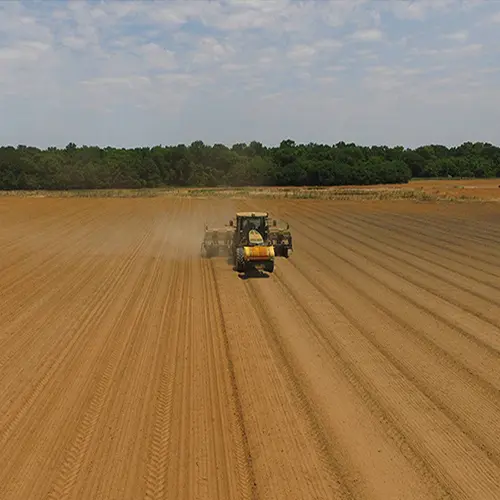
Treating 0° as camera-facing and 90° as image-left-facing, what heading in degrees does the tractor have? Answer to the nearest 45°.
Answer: approximately 0°
